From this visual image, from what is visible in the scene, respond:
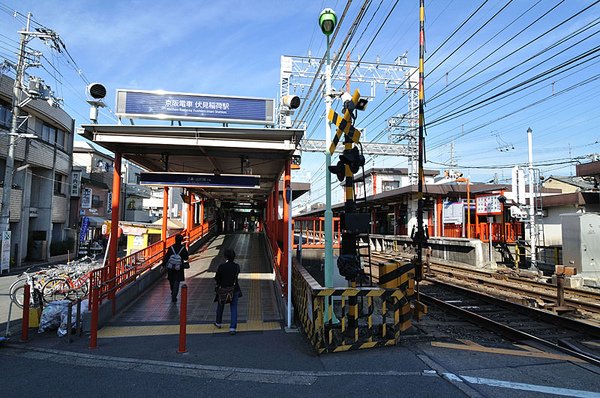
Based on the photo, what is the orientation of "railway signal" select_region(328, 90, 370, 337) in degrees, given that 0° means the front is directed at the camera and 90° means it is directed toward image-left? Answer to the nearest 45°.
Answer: approximately 45°

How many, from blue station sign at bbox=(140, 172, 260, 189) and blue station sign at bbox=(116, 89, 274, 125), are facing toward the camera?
2

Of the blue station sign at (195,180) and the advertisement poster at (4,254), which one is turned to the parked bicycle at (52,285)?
the advertisement poster

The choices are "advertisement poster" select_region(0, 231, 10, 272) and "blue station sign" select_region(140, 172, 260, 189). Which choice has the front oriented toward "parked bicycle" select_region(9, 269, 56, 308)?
the advertisement poster

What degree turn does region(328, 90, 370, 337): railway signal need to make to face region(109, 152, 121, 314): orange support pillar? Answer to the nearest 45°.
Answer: approximately 45° to its right

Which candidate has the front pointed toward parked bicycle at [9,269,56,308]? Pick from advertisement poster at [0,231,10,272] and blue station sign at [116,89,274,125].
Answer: the advertisement poster

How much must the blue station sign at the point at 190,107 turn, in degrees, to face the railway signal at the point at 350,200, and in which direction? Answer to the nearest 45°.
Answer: approximately 45° to its left

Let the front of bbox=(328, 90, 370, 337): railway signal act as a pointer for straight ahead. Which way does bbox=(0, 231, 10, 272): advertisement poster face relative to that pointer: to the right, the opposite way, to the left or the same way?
to the left

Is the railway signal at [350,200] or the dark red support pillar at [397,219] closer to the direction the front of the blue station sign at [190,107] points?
the railway signal
